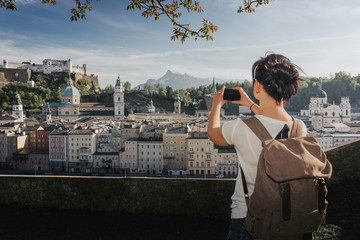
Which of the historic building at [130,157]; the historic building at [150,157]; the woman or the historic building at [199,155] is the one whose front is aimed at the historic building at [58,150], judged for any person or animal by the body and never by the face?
the woman

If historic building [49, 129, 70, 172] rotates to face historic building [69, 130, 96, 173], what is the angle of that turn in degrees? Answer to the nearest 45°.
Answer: approximately 90° to its left

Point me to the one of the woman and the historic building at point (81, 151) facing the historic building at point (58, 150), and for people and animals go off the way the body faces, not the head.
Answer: the woman

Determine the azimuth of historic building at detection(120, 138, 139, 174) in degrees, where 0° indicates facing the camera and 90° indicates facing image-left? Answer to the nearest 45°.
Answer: approximately 0°

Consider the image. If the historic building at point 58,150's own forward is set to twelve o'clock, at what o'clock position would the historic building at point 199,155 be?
the historic building at point 199,155 is roughly at 10 o'clock from the historic building at point 58,150.

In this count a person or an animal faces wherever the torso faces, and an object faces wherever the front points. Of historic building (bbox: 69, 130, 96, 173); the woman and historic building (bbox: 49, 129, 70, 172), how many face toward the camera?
2

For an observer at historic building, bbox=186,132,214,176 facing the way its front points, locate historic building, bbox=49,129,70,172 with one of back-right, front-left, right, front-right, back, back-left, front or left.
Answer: right

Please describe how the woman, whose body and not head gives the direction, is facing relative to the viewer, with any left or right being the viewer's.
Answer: facing away from the viewer and to the left of the viewer

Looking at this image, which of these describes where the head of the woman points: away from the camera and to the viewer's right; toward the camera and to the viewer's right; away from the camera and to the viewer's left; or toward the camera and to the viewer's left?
away from the camera and to the viewer's left
